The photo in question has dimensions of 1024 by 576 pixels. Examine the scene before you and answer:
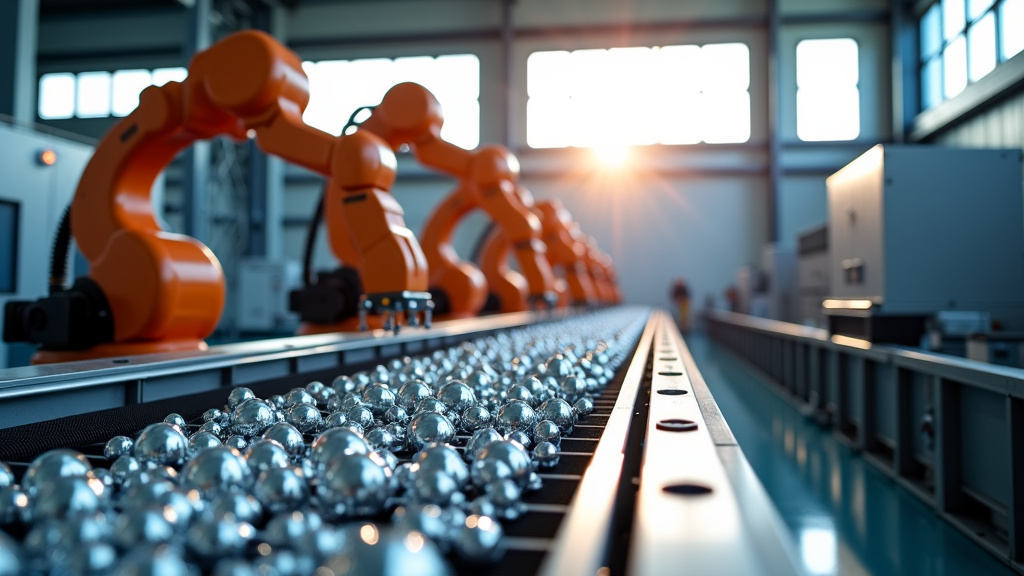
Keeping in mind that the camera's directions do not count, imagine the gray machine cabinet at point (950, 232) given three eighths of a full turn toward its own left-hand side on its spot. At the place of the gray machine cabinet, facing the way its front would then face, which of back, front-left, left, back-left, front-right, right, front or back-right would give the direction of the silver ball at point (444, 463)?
front-right

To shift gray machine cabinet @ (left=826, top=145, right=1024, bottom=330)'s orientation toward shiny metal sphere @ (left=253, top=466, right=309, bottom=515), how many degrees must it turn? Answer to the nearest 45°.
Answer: approximately 90° to its left

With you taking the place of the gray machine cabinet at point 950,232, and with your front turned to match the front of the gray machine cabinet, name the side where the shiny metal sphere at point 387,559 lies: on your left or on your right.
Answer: on your left

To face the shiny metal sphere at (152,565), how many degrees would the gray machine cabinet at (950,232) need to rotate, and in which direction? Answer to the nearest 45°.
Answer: approximately 90° to its left

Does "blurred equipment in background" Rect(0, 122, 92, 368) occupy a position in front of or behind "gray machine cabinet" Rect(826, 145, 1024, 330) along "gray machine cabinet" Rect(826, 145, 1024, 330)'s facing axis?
in front

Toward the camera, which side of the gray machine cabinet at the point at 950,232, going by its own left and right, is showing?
left

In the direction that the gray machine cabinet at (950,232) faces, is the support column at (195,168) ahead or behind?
ahead

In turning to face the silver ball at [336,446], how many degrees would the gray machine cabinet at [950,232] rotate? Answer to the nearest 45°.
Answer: approximately 90° to its left

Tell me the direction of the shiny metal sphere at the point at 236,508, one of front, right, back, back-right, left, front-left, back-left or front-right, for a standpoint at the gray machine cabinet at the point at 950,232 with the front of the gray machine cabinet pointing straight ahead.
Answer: left

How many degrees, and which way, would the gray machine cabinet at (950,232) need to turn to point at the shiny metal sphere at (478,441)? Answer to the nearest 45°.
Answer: approximately 90° to its left

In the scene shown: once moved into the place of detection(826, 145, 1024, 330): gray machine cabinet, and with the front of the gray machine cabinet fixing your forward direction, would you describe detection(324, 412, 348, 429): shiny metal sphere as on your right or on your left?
on your left

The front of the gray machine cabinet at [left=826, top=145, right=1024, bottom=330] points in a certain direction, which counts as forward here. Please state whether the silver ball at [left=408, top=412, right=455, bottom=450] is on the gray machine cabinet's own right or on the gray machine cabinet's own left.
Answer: on the gray machine cabinet's own left

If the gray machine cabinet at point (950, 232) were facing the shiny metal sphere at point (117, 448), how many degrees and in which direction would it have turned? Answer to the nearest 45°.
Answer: approximately 90° to its left

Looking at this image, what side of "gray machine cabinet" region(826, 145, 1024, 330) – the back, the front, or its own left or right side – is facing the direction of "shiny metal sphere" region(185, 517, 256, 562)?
left

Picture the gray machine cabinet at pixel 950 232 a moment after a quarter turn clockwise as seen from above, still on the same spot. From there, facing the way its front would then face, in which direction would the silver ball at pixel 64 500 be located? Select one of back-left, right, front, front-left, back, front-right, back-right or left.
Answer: back
